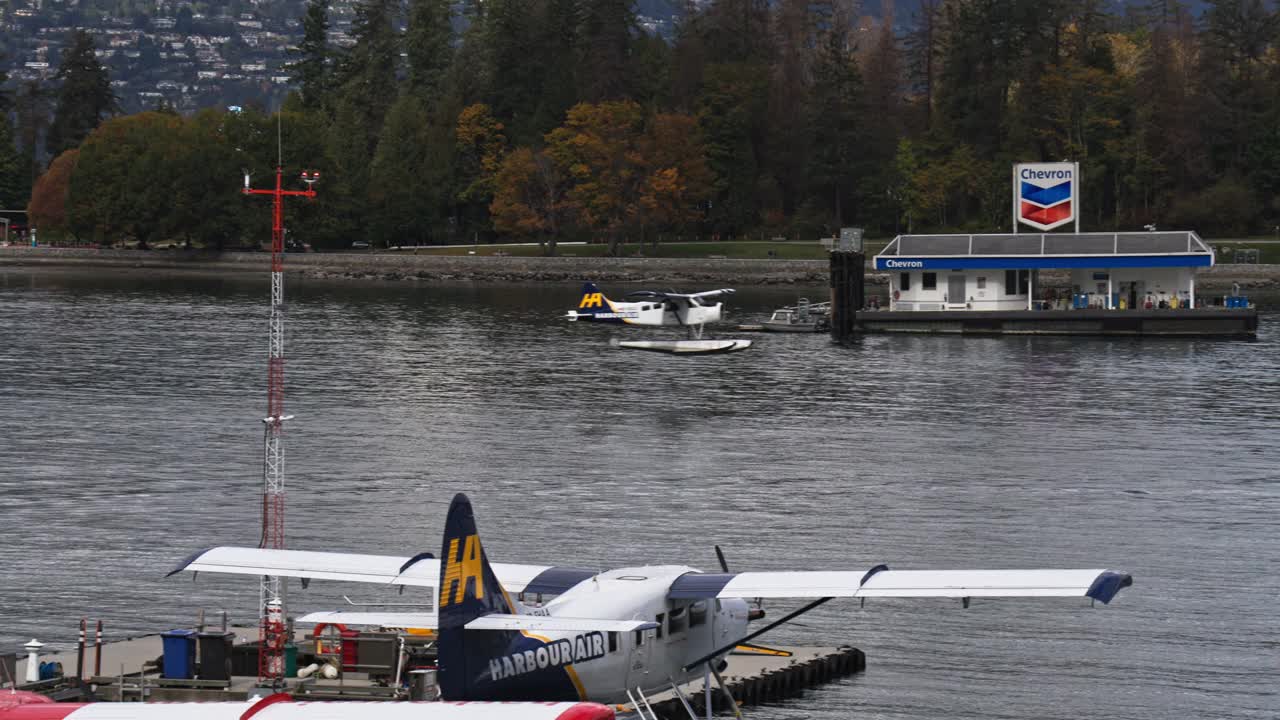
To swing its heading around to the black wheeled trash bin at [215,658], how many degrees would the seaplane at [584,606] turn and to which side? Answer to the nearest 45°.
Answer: approximately 135° to its left

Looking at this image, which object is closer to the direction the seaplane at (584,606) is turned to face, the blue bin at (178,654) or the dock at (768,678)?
the dock

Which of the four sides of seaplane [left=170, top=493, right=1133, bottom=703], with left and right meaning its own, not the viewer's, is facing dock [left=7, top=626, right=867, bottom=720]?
left

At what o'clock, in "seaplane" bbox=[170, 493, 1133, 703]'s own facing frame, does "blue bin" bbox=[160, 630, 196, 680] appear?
The blue bin is roughly at 8 o'clock from the seaplane.

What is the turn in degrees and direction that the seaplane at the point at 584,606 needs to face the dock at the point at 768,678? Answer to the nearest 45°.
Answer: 0° — it already faces it

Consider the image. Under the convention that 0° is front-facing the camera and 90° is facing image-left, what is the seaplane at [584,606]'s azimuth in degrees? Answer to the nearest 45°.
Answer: approximately 225°
